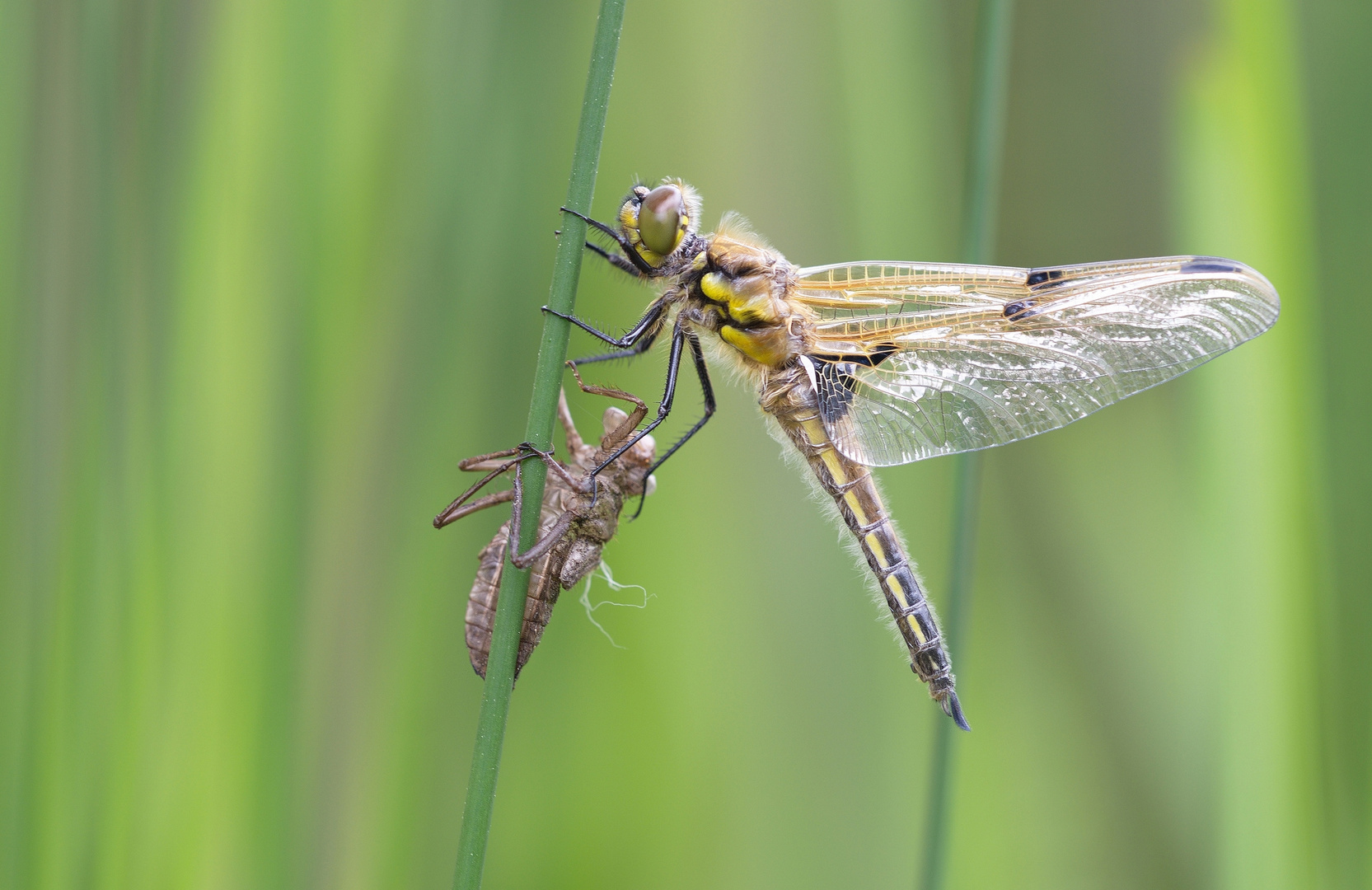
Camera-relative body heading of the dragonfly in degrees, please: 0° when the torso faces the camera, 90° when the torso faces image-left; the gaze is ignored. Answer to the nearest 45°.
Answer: approximately 90°
